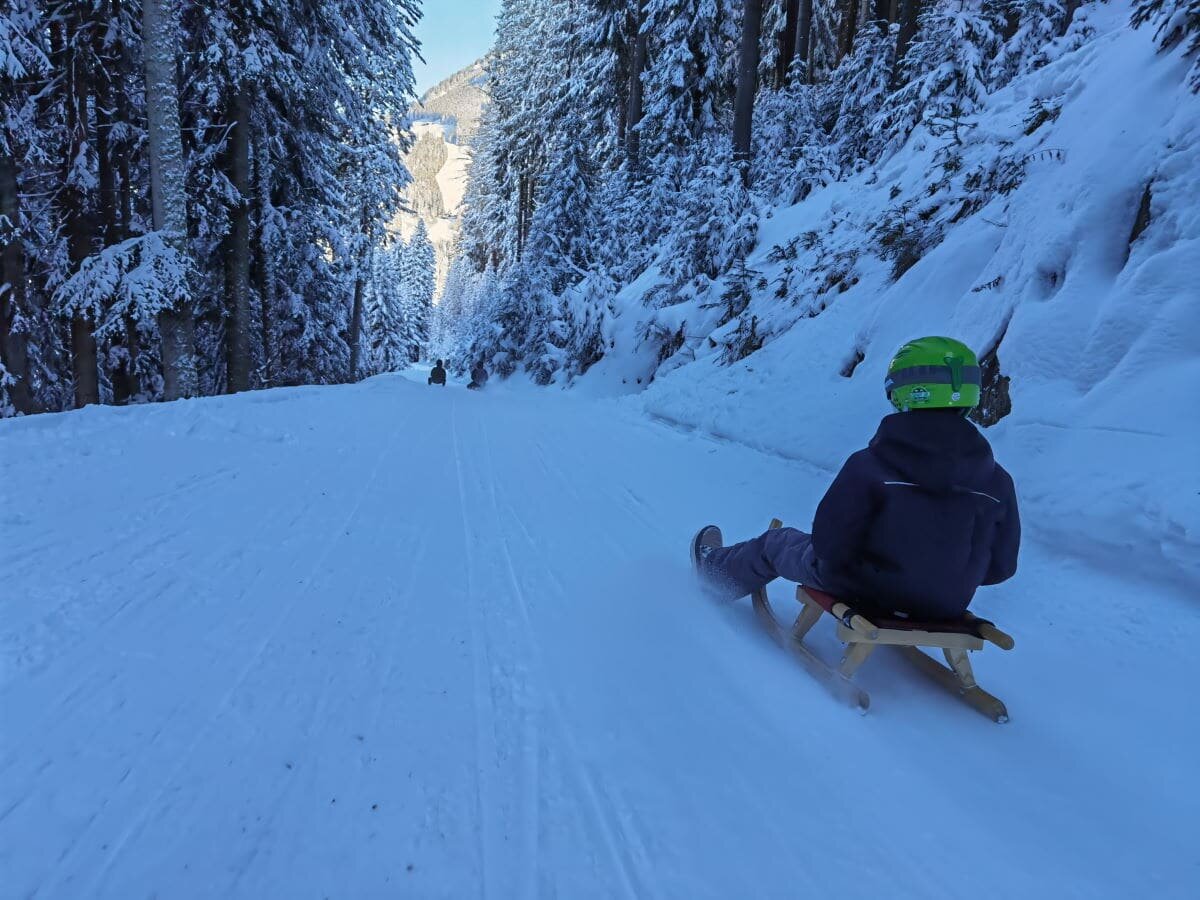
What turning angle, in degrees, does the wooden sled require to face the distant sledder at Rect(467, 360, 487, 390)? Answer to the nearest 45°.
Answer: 0° — it already faces them

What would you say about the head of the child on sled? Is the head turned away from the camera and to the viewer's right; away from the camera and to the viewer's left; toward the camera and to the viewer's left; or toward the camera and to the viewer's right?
away from the camera and to the viewer's left

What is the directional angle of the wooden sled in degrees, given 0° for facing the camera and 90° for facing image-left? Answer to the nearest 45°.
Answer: approximately 135°

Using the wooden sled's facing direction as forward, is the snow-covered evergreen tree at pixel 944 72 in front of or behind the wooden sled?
in front

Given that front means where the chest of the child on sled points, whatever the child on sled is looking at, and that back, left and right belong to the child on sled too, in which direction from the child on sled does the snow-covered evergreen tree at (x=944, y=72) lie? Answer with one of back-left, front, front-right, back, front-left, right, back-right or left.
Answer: front-right

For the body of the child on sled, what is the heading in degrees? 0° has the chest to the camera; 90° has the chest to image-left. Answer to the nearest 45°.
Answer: approximately 135°

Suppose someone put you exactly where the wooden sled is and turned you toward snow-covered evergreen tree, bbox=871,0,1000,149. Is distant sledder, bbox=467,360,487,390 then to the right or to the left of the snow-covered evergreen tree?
left

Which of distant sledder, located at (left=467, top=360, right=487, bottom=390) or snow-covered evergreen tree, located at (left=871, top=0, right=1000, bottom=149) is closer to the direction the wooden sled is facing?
the distant sledder

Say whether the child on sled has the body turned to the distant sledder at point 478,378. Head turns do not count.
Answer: yes
